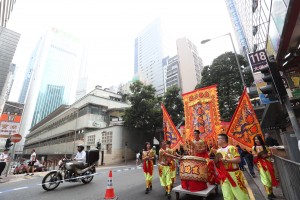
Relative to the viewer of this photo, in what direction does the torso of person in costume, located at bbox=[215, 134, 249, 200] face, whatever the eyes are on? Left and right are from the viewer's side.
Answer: facing the viewer and to the left of the viewer

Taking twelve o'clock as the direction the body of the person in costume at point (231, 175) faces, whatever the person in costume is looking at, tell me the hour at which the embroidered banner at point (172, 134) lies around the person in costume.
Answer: The embroidered banner is roughly at 3 o'clock from the person in costume.

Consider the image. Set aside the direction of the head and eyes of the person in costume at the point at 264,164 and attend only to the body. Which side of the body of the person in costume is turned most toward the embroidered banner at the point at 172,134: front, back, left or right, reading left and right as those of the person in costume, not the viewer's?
right

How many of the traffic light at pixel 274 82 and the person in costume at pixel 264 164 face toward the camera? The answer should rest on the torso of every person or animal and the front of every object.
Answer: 1

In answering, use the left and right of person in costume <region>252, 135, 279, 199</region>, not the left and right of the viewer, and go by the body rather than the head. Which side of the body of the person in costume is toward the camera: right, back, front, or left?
front

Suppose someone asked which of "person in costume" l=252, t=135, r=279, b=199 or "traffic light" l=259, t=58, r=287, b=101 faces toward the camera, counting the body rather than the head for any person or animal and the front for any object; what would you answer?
the person in costume

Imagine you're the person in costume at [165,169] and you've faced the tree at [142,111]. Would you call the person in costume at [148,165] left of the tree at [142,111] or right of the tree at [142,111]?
left

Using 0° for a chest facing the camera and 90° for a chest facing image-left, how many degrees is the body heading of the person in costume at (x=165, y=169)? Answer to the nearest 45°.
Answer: approximately 315°
